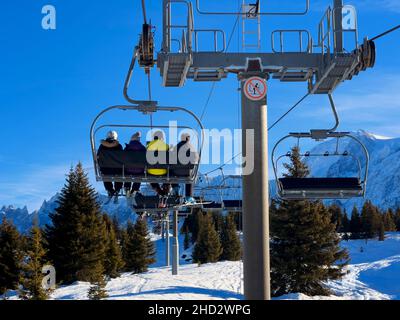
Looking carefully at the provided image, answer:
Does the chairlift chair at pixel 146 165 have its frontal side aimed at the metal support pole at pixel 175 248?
yes

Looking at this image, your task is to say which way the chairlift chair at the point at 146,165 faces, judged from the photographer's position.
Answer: facing away from the viewer

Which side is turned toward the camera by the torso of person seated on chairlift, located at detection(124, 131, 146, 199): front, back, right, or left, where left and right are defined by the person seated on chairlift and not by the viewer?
back

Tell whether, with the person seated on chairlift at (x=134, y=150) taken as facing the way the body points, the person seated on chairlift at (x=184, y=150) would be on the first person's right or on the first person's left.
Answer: on the first person's right

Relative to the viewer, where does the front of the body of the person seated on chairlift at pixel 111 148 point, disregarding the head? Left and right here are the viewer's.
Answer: facing away from the viewer

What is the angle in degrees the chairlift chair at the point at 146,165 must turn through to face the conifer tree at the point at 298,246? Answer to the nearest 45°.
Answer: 0° — it already faces it
